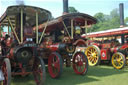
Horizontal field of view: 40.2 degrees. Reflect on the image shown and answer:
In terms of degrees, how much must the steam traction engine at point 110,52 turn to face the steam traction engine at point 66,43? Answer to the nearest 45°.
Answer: approximately 90° to its right

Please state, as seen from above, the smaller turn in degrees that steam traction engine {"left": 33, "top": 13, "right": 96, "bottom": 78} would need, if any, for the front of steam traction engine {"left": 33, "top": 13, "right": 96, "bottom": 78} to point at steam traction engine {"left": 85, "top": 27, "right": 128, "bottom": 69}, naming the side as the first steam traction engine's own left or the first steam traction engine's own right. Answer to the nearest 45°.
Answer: approximately 90° to the first steam traction engine's own left
